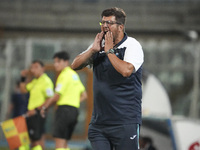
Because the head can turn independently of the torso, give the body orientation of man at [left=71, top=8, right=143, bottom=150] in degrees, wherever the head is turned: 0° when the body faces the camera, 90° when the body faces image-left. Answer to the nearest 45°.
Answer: approximately 45°

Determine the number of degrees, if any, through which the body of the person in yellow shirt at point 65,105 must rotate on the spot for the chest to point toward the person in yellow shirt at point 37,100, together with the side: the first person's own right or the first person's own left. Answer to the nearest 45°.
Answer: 0° — they already face them

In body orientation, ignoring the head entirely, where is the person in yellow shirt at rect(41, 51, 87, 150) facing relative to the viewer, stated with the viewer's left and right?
facing away from the viewer and to the left of the viewer

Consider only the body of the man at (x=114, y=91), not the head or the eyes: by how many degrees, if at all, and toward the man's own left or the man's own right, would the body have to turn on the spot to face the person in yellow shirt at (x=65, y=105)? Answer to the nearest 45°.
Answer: approximately 135° to the man's own right

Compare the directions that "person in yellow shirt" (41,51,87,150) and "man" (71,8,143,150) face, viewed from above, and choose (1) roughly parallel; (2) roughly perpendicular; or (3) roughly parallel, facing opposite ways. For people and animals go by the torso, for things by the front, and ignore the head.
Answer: roughly perpendicular
